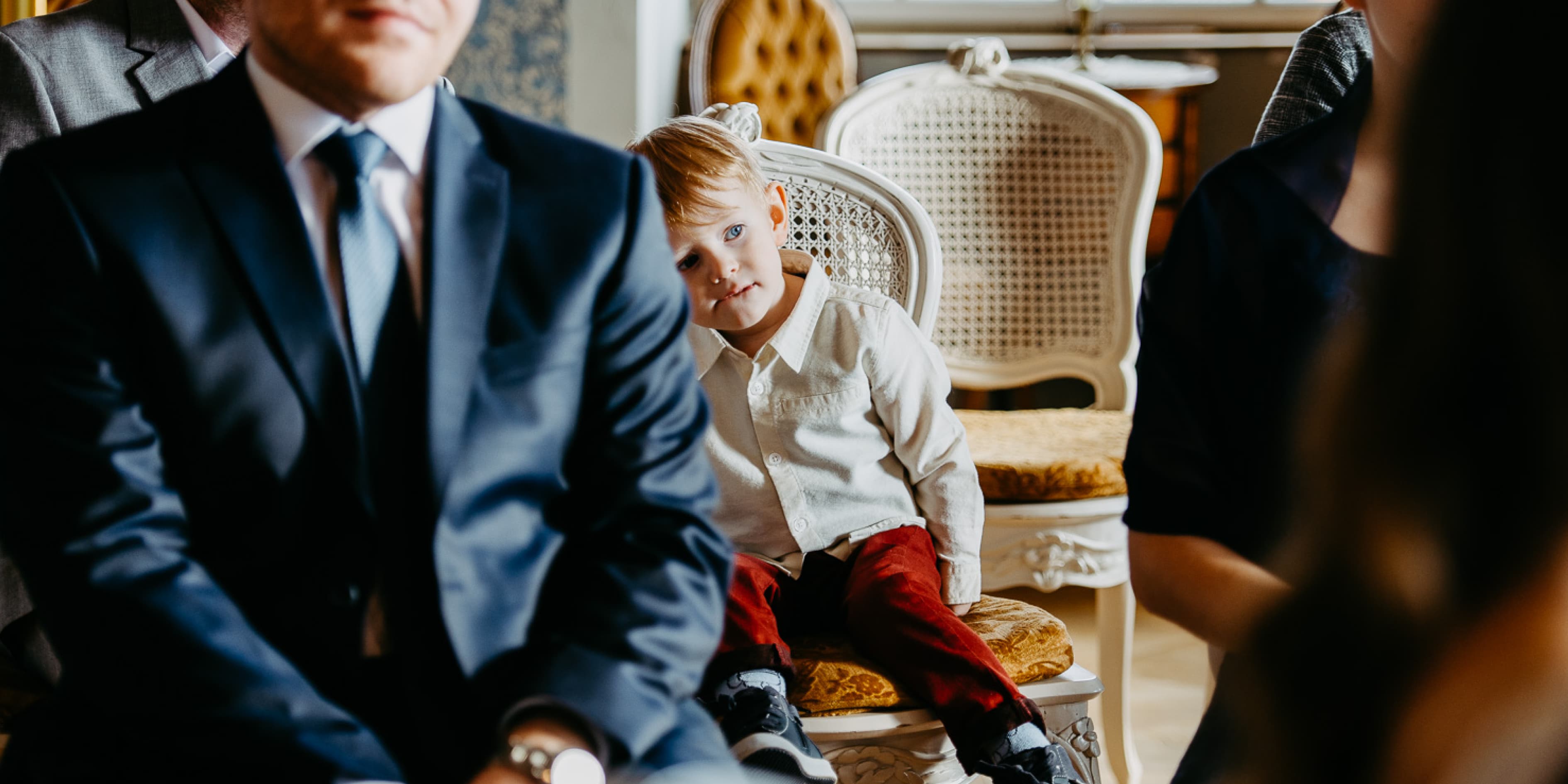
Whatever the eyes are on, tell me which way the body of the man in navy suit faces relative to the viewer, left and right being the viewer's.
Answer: facing the viewer

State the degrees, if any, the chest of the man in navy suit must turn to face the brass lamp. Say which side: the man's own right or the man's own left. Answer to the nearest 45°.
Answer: approximately 135° to the man's own left

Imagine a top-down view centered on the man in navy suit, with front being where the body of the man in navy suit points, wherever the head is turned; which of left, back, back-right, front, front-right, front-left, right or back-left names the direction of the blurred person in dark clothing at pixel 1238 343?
left

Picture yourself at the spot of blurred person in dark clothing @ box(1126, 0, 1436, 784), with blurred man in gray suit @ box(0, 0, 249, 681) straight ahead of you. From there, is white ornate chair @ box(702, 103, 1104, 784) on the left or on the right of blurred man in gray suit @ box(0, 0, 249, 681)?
right

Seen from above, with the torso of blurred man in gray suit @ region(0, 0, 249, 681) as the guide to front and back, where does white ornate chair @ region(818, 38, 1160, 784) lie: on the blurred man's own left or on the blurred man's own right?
on the blurred man's own left

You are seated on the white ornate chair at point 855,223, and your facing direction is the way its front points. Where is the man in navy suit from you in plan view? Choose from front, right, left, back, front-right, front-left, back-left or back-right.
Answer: front-right

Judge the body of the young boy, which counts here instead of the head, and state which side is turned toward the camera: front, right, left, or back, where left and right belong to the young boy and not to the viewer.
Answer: front

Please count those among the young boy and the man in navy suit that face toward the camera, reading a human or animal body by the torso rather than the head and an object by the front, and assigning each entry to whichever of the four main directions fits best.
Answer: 2
